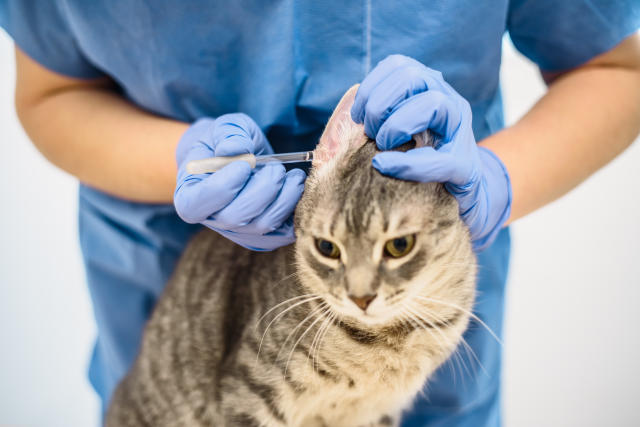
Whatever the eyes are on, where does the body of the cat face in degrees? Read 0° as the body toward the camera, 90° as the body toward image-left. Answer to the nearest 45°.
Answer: approximately 315°

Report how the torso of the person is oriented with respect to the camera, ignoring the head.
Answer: toward the camera
